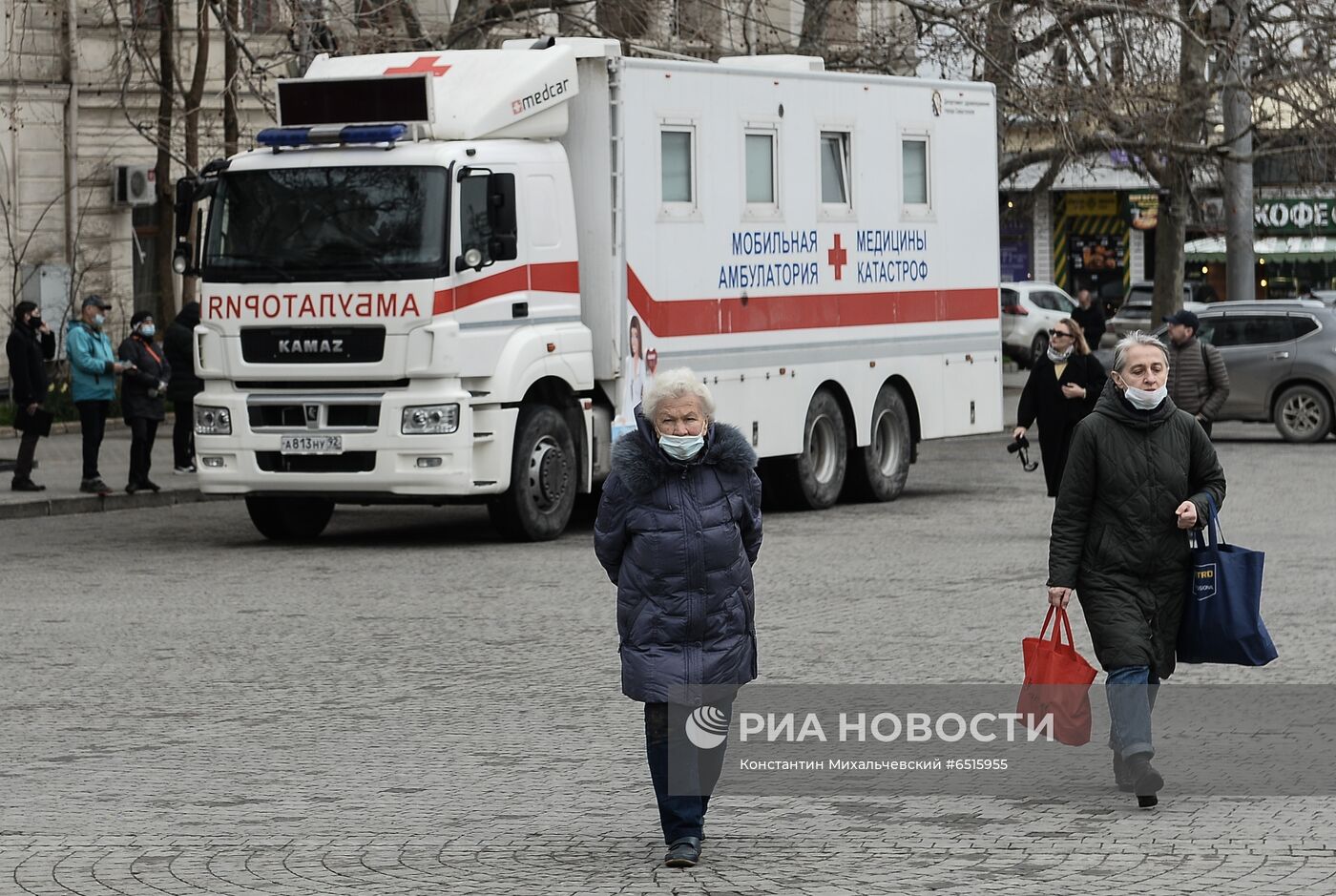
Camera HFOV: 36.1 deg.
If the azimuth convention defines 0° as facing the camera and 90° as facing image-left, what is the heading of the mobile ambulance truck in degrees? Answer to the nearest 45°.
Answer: approximately 45°

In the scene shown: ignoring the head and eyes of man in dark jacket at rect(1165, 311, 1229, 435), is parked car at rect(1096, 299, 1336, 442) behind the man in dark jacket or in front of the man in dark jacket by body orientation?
behind

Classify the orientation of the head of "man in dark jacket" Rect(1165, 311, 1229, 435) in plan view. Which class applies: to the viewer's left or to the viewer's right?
to the viewer's left

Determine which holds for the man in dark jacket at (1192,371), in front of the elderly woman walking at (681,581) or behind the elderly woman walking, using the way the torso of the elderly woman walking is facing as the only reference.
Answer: behind
